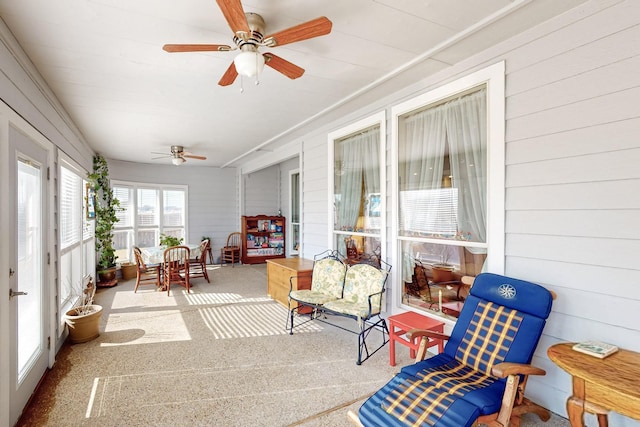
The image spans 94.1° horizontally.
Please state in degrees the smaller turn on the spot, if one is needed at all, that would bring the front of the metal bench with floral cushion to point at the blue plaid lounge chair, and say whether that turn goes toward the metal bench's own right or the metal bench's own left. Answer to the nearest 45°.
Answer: approximately 90° to the metal bench's own left

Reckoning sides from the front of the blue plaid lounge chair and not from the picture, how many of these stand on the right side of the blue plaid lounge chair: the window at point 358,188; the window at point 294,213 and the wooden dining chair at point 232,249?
3

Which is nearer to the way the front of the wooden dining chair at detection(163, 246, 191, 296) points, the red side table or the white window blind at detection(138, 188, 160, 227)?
the white window blind

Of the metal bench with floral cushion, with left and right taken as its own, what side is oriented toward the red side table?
left

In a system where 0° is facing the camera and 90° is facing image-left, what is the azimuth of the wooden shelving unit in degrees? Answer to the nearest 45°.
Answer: approximately 0°

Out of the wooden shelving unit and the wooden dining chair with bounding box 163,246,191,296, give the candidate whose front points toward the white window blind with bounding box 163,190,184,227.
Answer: the wooden dining chair

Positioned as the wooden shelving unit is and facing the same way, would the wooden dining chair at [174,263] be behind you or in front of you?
in front

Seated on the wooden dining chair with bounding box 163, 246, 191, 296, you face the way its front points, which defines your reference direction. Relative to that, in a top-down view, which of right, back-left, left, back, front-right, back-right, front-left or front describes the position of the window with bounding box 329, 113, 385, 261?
back-right

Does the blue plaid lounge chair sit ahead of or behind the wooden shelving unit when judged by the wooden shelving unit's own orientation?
ahead

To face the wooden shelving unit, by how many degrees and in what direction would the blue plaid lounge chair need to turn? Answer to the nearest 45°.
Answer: approximately 90° to its right

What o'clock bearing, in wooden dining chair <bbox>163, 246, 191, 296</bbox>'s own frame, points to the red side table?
The red side table is roughly at 5 o'clock from the wooden dining chair.

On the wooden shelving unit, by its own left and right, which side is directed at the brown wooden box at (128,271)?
right

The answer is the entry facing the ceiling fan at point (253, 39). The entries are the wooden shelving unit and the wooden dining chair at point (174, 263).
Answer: the wooden shelving unit

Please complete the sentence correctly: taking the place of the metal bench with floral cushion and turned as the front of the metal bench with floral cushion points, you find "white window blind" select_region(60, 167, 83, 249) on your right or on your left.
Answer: on your right

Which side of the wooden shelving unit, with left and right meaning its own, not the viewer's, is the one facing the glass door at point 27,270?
front

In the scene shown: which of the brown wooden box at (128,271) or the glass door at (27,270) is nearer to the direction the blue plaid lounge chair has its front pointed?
the glass door

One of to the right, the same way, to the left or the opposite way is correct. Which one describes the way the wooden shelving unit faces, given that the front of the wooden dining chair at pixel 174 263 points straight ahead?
the opposite way

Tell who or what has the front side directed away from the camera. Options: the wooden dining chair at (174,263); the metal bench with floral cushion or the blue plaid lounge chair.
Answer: the wooden dining chair

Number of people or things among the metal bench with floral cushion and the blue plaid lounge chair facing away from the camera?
0

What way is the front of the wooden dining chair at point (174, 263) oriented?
away from the camera
